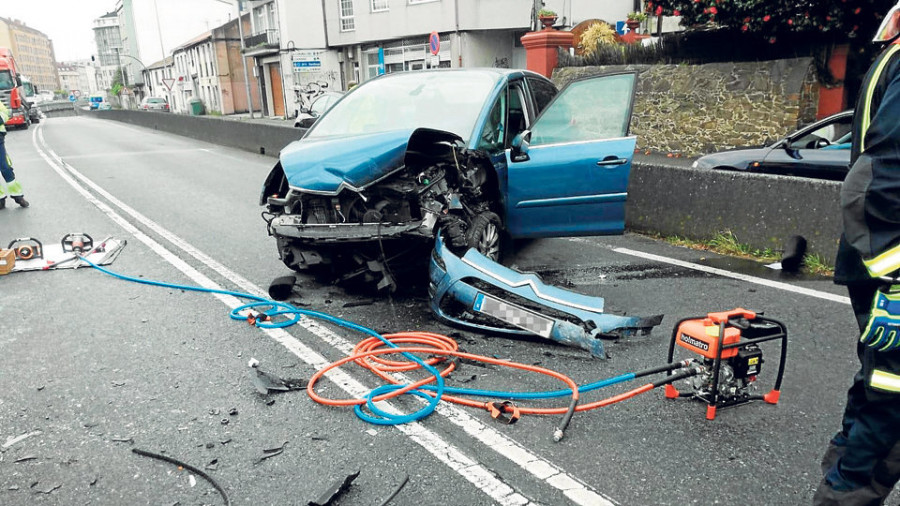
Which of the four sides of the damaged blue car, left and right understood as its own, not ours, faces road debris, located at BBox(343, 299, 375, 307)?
front

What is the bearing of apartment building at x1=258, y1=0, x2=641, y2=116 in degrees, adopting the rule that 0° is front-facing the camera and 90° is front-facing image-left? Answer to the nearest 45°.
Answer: approximately 45°

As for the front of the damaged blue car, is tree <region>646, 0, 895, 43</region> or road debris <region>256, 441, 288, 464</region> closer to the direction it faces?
the road debris

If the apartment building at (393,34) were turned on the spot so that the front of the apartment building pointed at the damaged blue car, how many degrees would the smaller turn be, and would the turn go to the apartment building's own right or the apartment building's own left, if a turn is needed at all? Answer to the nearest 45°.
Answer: approximately 45° to the apartment building's own left

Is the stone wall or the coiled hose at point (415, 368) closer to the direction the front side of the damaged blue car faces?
the coiled hose

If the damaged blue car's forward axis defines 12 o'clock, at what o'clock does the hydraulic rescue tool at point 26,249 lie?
The hydraulic rescue tool is roughly at 2 o'clock from the damaged blue car.

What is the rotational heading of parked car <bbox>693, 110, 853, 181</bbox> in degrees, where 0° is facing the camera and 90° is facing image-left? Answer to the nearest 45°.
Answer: approximately 90°

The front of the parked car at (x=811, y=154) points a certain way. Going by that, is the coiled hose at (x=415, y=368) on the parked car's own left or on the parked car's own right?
on the parked car's own left
